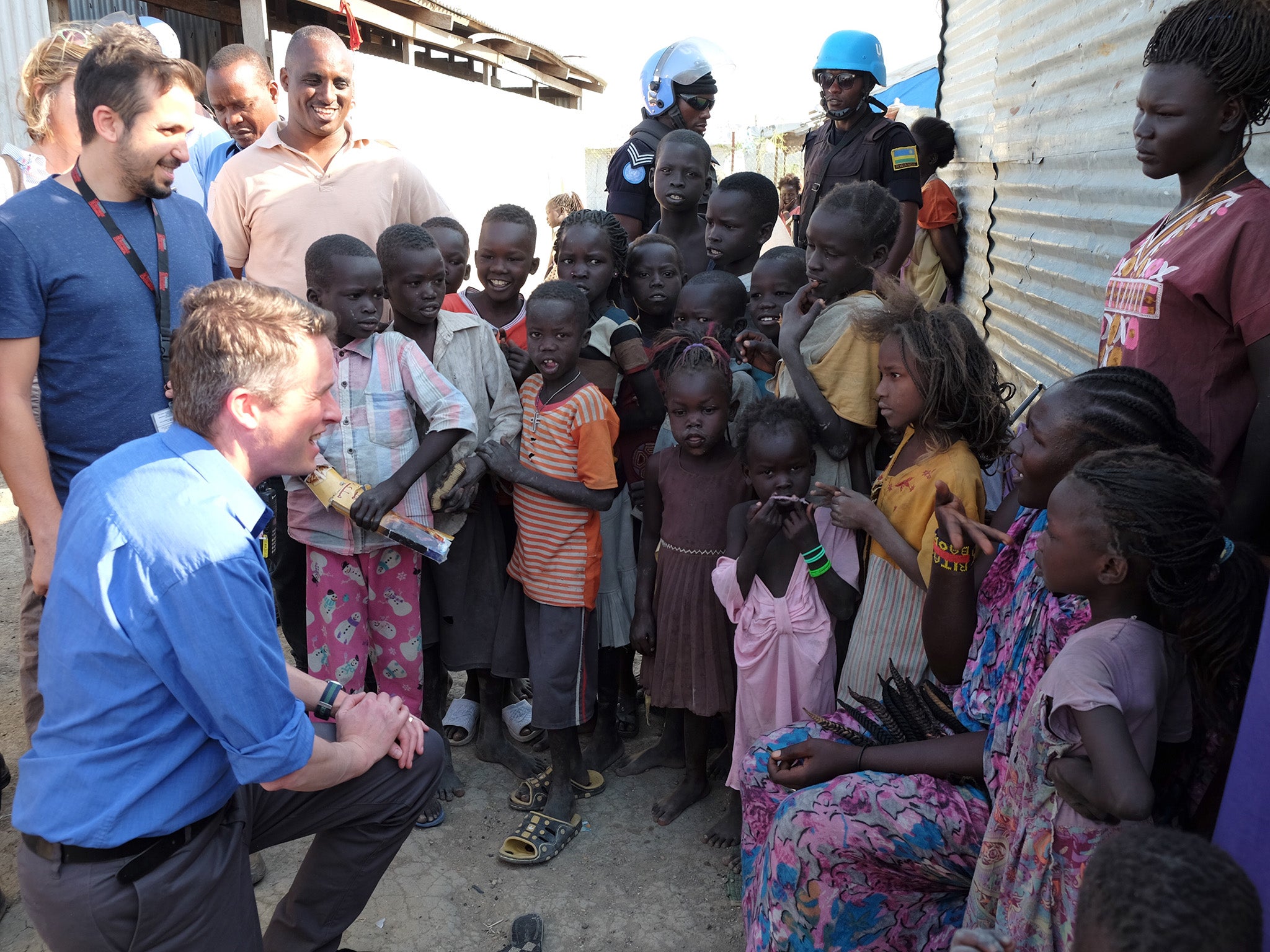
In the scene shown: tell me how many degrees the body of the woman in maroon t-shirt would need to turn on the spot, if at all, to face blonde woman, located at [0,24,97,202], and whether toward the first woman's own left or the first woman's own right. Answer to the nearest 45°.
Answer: approximately 45° to the first woman's own right

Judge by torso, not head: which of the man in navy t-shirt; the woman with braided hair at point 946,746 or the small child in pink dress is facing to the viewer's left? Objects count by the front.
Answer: the woman with braided hair

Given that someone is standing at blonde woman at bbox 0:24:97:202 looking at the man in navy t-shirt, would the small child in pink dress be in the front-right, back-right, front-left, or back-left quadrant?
front-left

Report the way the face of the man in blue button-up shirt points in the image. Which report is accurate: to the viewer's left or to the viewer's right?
to the viewer's right

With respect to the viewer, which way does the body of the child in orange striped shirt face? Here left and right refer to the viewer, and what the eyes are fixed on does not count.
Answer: facing the viewer and to the left of the viewer

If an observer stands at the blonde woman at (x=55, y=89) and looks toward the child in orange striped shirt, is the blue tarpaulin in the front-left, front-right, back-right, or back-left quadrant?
front-left

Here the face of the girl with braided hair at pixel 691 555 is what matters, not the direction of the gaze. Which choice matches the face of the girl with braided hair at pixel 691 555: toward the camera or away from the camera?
toward the camera

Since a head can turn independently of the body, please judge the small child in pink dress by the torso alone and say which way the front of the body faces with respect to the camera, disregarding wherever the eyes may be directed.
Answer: toward the camera

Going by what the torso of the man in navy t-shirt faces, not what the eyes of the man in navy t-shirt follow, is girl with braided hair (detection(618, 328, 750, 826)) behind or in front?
in front

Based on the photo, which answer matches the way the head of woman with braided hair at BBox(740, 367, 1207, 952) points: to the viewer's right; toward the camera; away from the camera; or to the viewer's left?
to the viewer's left

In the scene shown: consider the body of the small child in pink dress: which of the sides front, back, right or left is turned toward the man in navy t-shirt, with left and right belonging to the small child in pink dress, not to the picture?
right

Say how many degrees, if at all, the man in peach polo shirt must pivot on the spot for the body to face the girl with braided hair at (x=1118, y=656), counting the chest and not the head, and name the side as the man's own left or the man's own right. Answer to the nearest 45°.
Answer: approximately 45° to the man's own left

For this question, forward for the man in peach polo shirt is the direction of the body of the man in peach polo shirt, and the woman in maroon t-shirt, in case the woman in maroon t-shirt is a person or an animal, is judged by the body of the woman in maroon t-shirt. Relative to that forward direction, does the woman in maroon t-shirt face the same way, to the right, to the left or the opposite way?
to the right

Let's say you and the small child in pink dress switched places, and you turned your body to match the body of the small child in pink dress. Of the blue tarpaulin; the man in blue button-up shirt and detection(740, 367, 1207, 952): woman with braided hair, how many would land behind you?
1

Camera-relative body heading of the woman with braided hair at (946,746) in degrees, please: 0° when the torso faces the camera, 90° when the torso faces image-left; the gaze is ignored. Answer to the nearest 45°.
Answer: approximately 90°

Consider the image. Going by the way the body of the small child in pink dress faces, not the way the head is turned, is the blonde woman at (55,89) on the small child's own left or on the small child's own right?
on the small child's own right

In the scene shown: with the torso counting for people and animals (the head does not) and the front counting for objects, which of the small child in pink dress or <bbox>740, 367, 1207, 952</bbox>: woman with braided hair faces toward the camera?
the small child in pink dress

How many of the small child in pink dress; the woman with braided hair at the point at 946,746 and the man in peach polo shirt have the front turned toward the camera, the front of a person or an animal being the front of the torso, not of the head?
2

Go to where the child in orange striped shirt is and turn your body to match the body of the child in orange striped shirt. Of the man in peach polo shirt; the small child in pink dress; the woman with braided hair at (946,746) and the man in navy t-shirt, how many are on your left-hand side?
2
